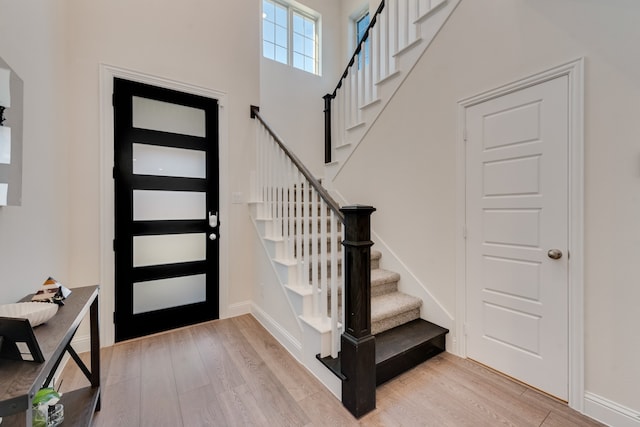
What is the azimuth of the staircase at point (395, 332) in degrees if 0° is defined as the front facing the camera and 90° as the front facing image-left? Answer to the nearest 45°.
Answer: approximately 315°

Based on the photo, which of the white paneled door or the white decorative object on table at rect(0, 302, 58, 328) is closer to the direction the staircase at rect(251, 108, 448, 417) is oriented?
the white paneled door

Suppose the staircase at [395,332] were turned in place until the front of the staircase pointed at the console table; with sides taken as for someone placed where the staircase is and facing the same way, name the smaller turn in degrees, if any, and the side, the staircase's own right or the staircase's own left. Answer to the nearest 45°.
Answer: approximately 90° to the staircase's own right

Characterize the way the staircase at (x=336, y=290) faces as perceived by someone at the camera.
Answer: facing the viewer and to the right of the viewer

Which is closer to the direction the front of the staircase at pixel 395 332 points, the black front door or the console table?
the console table

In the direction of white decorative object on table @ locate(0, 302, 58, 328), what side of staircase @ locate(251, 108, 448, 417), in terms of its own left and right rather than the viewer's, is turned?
right

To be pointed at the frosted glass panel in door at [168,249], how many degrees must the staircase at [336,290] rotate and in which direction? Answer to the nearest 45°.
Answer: approximately 135° to its right
